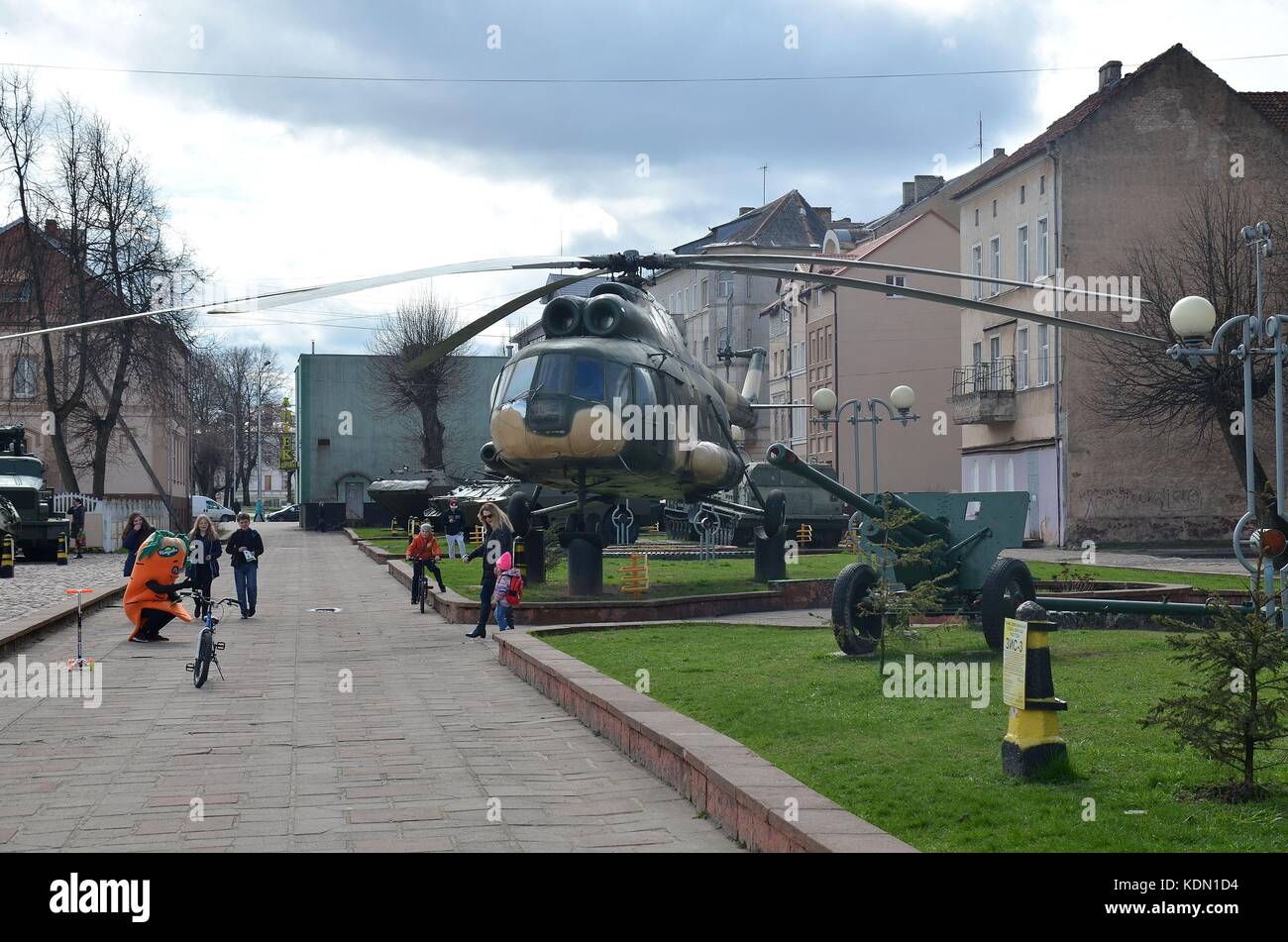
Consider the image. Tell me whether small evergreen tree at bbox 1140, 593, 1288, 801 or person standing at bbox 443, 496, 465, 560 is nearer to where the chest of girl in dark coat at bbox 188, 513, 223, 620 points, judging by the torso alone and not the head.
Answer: the small evergreen tree

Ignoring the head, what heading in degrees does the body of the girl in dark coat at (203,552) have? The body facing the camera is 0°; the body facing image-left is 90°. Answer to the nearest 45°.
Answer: approximately 0°
